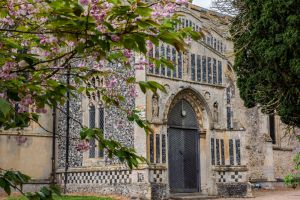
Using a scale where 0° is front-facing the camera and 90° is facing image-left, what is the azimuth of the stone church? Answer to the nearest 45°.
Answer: approximately 315°

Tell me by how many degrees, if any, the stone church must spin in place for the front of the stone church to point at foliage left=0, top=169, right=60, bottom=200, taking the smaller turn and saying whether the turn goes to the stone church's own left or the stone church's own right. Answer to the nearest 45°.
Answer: approximately 45° to the stone church's own right

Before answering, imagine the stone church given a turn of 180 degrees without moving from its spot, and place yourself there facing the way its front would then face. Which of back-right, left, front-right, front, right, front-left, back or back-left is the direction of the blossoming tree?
back-left

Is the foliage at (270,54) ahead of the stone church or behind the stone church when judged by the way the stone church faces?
ahead
